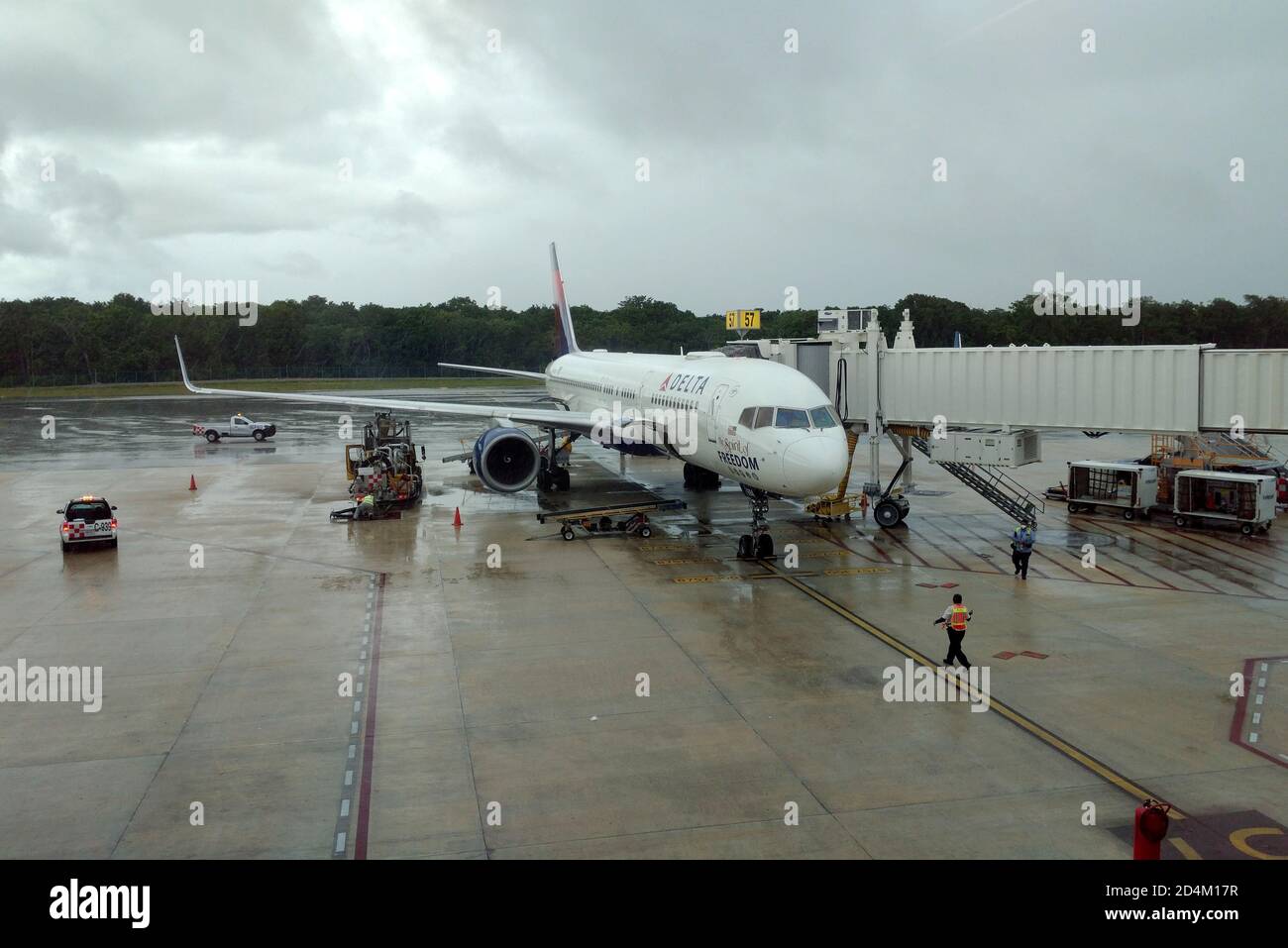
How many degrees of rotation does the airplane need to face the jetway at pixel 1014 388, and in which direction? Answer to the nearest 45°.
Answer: approximately 45° to its left

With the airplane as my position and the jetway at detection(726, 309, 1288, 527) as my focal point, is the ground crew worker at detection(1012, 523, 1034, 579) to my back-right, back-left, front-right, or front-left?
front-right

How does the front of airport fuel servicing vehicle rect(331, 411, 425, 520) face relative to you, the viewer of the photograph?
facing away from the viewer

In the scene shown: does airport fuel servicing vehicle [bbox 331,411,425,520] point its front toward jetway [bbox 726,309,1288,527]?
no

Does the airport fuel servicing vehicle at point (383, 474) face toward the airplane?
no

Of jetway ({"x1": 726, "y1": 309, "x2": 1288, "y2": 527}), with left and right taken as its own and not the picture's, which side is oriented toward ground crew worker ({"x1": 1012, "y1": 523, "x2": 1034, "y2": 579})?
left

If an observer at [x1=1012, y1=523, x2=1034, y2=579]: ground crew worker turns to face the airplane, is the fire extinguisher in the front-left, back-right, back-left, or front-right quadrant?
back-left

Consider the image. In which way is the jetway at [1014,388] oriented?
to the viewer's left

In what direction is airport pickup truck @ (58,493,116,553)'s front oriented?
away from the camera
